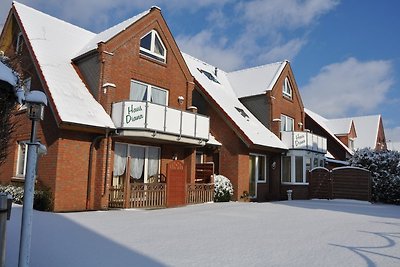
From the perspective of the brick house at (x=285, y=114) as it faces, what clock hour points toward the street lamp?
The street lamp is roughly at 2 o'clock from the brick house.

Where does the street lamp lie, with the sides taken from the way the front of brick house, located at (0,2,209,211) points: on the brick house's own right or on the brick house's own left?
on the brick house's own right

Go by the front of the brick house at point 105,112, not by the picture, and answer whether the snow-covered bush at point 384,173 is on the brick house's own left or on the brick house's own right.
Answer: on the brick house's own left

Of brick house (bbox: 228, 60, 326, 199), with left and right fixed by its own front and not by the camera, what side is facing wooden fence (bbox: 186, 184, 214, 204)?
right

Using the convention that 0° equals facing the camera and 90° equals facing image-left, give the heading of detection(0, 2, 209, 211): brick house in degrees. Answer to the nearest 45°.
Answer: approximately 315°

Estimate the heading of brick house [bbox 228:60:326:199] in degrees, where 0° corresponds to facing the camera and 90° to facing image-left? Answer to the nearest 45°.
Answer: approximately 315°

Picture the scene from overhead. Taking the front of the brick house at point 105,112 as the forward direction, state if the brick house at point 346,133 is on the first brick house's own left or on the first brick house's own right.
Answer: on the first brick house's own left

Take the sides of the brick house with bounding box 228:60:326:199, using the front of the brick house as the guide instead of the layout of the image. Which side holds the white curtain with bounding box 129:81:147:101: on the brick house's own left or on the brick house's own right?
on the brick house's own right
